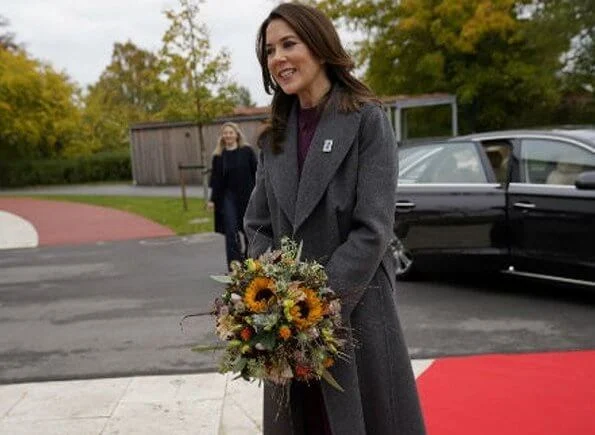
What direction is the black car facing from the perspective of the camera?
to the viewer's right

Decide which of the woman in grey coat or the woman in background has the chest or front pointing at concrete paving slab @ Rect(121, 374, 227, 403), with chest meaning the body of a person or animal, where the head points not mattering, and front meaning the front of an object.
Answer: the woman in background

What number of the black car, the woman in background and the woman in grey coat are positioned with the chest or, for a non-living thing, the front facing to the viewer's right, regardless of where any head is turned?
1

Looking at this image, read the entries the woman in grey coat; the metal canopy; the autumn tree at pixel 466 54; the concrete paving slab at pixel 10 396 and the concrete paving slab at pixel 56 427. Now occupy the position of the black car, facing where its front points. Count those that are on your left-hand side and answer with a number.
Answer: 2

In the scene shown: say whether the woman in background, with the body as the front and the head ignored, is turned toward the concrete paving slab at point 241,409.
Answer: yes

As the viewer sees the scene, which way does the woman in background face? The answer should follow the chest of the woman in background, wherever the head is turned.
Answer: toward the camera

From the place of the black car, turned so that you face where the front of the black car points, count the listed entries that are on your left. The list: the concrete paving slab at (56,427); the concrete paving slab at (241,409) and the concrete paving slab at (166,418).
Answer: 0

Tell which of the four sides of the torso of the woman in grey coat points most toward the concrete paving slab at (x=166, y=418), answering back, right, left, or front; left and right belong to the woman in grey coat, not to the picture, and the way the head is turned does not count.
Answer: right

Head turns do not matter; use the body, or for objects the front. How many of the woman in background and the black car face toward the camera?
1

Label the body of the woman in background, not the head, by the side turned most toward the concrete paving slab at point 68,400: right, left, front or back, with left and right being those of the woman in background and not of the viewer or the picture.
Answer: front

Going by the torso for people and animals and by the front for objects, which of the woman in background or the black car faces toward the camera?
the woman in background

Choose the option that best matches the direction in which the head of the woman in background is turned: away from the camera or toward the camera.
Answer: toward the camera

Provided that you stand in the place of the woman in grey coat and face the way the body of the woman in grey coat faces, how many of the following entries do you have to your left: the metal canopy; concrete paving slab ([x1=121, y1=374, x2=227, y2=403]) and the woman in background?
0

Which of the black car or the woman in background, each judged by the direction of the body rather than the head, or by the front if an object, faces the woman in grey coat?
the woman in background
